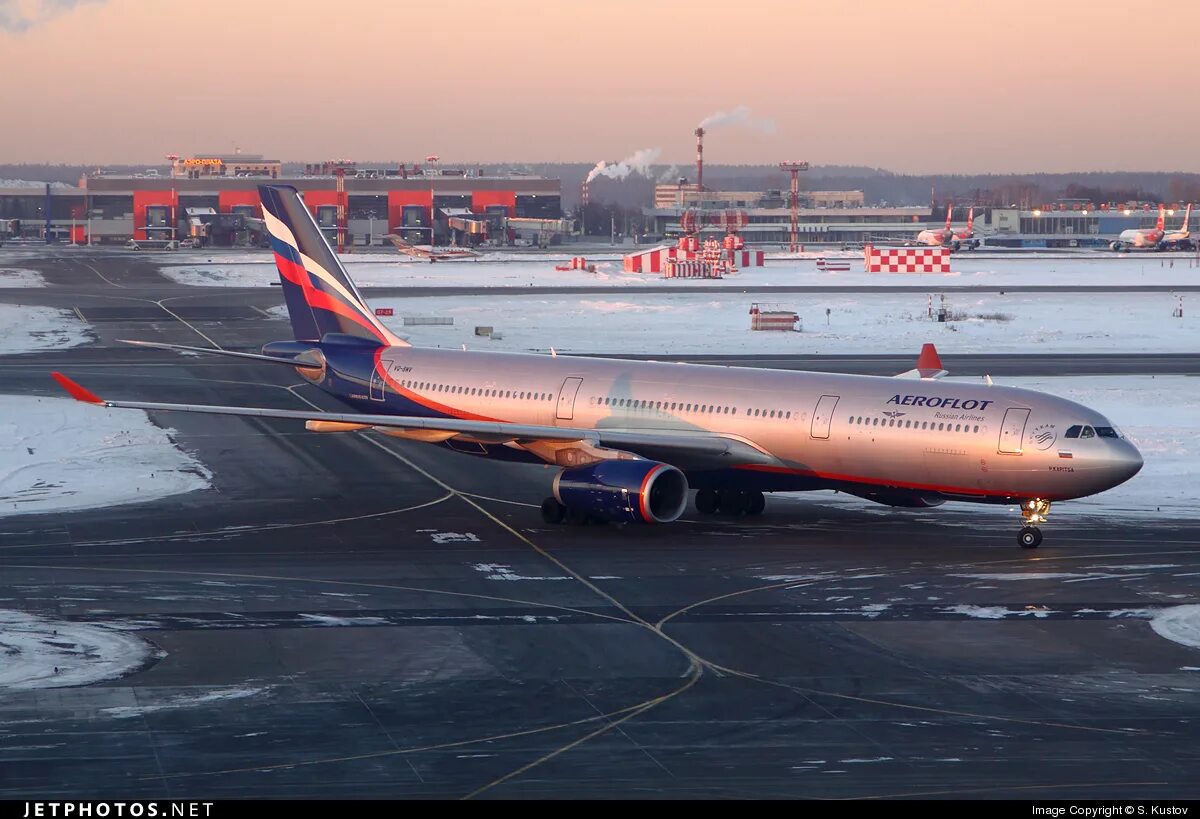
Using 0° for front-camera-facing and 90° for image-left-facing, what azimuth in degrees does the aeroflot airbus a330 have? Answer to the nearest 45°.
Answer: approximately 315°
